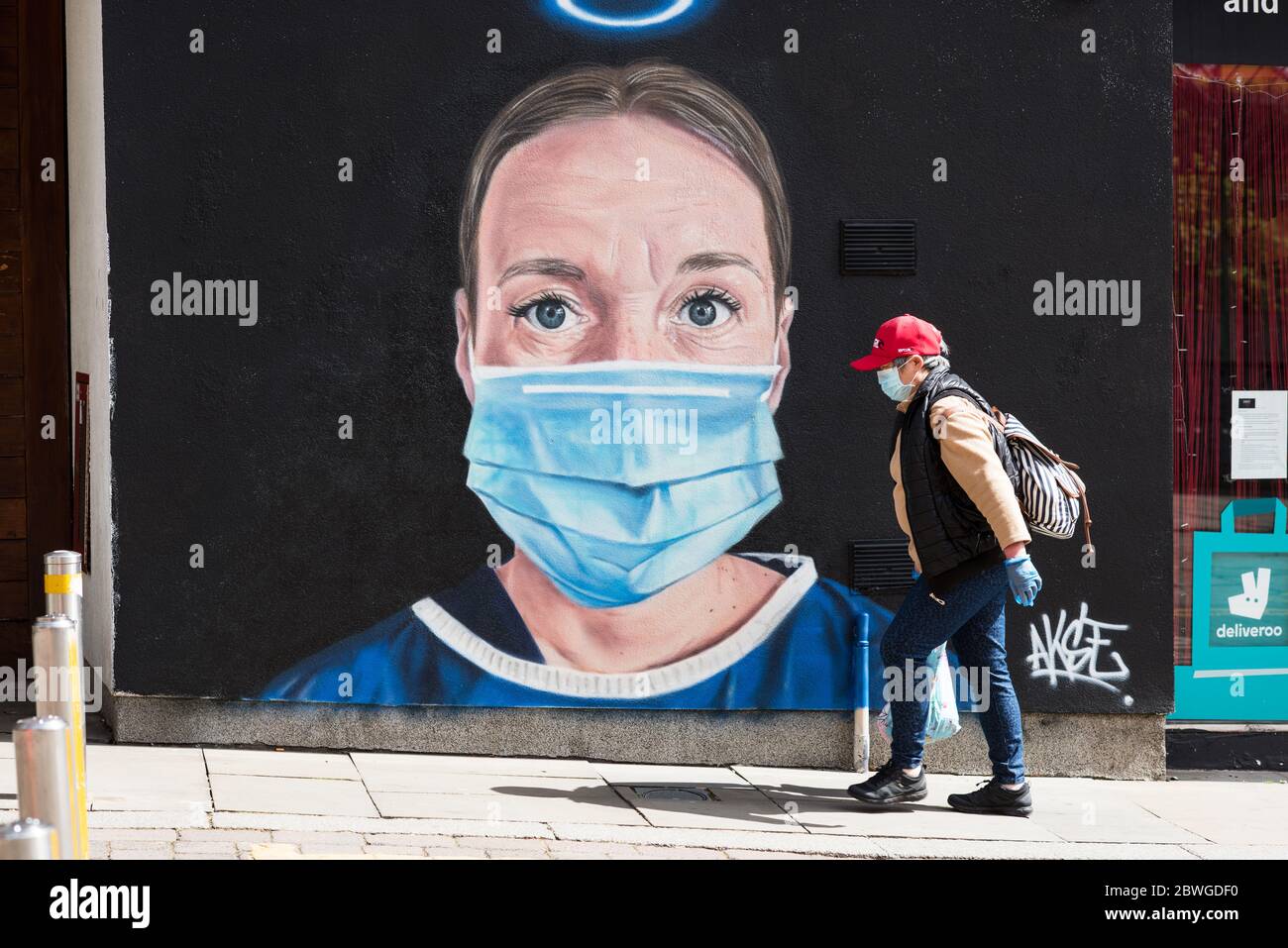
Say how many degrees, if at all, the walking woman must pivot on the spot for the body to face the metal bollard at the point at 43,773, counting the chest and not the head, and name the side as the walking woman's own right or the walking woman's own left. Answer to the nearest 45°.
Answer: approximately 45° to the walking woman's own left

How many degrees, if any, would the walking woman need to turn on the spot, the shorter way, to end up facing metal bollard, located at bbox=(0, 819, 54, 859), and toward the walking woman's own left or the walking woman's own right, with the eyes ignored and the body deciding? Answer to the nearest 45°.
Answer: approximately 45° to the walking woman's own left

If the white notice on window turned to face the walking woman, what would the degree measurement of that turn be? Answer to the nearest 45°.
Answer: approximately 45° to its right

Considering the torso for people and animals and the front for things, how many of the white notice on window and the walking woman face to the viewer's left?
1

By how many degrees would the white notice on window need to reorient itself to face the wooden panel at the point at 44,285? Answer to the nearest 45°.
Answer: approximately 90° to its right

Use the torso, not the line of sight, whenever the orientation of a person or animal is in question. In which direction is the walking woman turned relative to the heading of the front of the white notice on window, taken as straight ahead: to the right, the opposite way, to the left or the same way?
to the right

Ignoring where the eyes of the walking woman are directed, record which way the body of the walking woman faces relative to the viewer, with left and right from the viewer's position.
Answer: facing to the left of the viewer

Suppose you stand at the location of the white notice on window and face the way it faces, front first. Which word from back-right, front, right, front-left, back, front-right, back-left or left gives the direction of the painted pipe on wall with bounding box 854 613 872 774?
front-right

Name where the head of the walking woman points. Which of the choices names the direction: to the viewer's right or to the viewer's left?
to the viewer's left

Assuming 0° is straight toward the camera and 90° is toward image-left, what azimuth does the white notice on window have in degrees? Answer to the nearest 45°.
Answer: approximately 0°

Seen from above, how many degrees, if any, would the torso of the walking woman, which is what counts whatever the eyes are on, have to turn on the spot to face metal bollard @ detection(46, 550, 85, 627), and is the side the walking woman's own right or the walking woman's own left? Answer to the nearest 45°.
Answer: approximately 45° to the walking woman's own left

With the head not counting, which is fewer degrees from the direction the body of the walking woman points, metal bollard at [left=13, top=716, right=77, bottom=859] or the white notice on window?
the metal bollard
